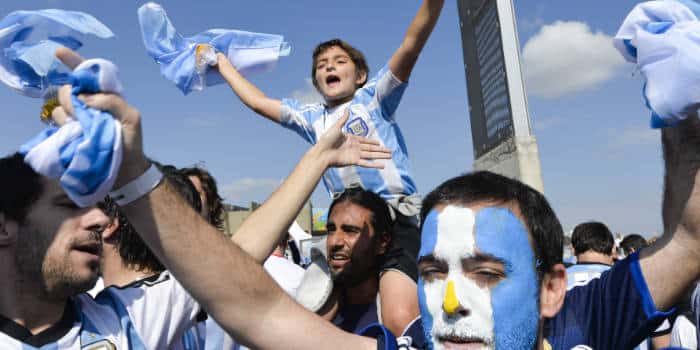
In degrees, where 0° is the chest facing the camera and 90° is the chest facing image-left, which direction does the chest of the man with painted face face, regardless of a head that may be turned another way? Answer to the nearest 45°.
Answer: approximately 45°

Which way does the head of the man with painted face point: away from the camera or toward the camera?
toward the camera
